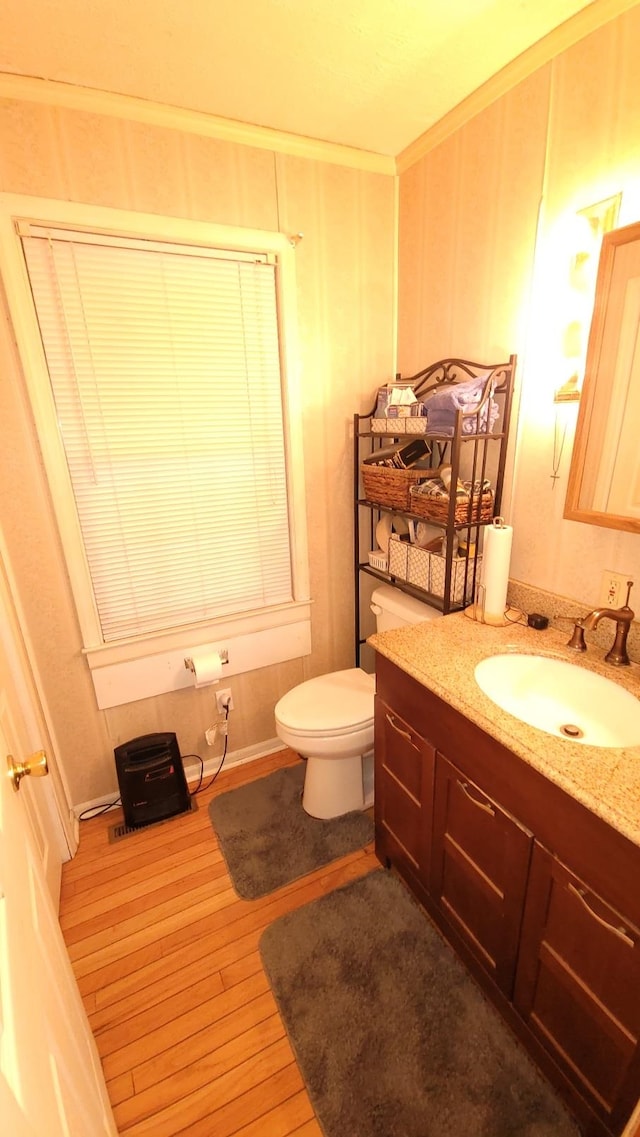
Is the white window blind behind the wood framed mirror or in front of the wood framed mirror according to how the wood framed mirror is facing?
in front

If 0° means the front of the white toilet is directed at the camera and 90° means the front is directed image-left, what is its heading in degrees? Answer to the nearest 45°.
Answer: approximately 45°

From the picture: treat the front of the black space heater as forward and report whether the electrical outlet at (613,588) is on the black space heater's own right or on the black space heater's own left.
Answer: on the black space heater's own left

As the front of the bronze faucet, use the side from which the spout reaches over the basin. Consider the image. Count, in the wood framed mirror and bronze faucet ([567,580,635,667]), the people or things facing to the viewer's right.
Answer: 0

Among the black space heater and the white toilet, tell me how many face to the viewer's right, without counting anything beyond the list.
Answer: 0

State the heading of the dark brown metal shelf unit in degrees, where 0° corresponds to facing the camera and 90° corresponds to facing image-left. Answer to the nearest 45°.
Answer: approximately 45°

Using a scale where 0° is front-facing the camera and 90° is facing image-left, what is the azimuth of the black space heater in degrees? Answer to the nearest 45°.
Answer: approximately 0°

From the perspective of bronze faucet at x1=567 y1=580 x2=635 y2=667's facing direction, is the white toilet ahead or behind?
ahead

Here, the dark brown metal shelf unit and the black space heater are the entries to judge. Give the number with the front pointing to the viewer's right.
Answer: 0

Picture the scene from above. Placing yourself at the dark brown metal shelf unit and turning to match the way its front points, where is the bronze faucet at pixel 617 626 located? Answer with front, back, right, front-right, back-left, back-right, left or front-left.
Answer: left
